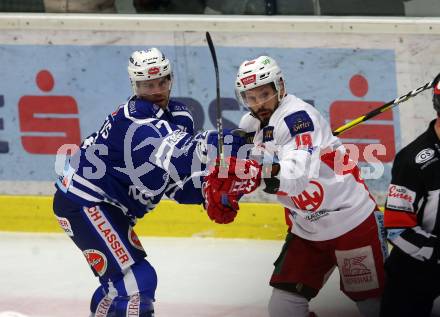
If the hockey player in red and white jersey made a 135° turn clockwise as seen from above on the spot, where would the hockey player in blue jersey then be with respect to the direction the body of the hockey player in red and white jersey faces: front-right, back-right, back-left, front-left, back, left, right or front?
left

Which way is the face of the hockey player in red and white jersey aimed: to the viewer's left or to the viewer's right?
to the viewer's left

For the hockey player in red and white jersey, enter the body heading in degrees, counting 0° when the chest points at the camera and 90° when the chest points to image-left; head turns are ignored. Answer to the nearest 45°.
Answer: approximately 45°
